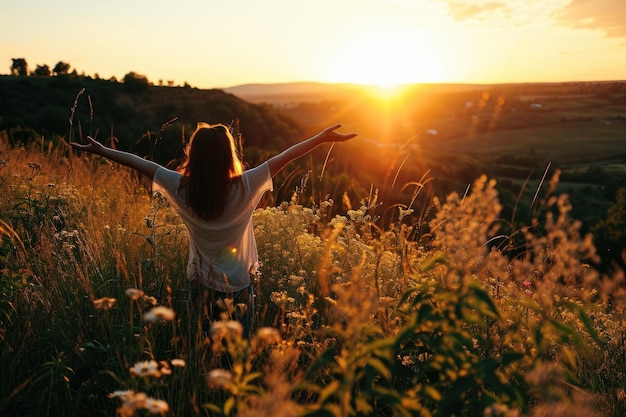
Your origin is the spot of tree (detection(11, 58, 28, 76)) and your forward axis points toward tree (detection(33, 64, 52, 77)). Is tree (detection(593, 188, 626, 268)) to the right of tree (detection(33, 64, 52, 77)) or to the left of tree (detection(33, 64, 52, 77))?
right

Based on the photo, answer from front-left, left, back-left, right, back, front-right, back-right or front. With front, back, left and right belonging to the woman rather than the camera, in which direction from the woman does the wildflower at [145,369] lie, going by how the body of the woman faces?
back

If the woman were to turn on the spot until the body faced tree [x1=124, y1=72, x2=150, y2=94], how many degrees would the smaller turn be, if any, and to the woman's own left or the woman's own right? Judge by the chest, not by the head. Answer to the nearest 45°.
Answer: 0° — they already face it

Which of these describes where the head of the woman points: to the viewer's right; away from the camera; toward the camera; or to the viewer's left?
away from the camera

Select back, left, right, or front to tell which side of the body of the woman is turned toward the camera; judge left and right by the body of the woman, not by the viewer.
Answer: back

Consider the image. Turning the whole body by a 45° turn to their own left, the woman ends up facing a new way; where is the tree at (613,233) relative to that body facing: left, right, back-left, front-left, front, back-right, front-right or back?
right

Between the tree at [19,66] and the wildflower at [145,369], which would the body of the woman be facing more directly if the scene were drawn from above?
the tree
